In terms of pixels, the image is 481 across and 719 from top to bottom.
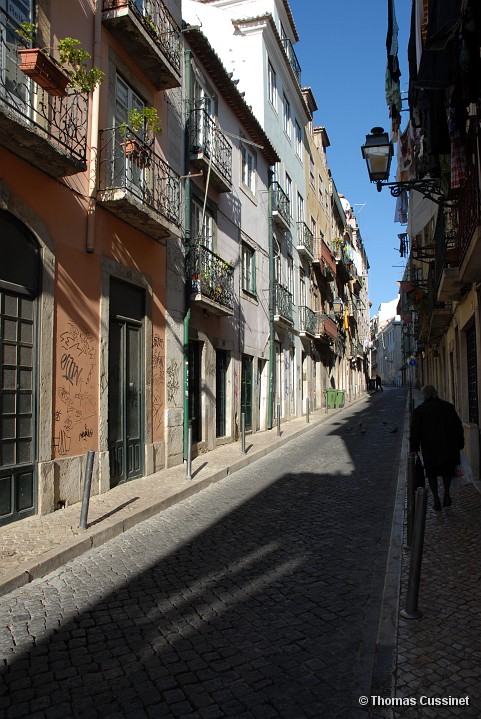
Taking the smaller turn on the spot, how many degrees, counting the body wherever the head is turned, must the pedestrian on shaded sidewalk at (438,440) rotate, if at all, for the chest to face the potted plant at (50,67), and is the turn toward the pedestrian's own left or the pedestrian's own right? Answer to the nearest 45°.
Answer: approximately 135° to the pedestrian's own left

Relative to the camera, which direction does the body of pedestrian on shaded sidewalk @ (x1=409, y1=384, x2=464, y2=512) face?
away from the camera

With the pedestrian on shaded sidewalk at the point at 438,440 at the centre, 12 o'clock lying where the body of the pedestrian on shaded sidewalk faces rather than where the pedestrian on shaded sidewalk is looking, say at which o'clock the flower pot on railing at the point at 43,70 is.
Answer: The flower pot on railing is roughly at 8 o'clock from the pedestrian on shaded sidewalk.

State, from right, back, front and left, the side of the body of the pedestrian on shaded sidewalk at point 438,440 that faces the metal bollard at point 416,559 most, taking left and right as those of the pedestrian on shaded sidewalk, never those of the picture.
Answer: back

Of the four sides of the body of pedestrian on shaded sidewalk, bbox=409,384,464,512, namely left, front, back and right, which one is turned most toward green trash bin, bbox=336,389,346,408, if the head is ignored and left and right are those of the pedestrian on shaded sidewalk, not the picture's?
front

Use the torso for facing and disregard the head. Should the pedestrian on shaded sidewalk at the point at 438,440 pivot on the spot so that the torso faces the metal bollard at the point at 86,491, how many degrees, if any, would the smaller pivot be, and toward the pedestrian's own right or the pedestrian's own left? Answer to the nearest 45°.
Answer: approximately 135° to the pedestrian's own left

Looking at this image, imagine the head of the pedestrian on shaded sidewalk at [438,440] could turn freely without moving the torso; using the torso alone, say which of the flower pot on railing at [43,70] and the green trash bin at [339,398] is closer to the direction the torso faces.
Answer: the green trash bin

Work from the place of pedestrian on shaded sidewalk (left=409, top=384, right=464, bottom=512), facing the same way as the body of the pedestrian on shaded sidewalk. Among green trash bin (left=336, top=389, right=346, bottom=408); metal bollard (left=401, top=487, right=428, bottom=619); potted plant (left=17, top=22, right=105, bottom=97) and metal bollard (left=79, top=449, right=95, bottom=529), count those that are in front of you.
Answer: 1

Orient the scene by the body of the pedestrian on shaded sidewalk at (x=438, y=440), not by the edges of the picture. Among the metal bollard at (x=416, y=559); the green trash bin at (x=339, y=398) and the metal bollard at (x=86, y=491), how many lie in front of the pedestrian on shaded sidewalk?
1
